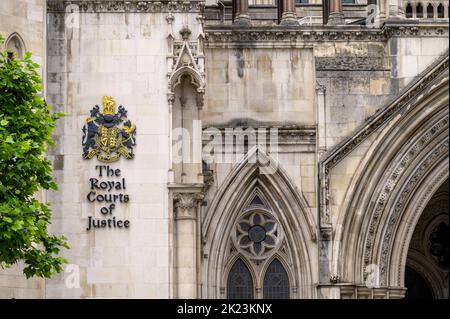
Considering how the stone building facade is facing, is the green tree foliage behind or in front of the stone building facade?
in front

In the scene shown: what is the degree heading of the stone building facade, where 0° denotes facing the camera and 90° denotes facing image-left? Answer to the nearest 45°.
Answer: approximately 0°
